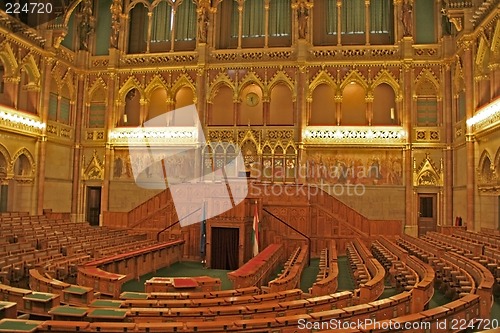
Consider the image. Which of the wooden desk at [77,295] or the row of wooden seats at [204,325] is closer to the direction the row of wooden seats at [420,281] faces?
the wooden desk

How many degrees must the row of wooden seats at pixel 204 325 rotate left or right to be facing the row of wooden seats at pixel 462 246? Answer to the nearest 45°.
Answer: approximately 45° to its right

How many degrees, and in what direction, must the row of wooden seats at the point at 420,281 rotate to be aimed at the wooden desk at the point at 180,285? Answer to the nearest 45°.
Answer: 0° — it already faces it

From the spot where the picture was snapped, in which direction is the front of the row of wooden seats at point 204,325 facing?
facing away from the viewer

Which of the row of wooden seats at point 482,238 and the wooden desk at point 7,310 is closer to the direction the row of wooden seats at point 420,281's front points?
the wooden desk

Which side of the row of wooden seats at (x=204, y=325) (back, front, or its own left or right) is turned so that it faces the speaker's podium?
front

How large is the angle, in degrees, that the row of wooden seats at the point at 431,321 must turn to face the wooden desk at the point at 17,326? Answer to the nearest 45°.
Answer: approximately 45° to its left

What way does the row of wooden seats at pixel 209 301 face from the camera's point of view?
away from the camera

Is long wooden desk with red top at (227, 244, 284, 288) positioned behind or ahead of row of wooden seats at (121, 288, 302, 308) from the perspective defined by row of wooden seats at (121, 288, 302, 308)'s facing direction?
ahead

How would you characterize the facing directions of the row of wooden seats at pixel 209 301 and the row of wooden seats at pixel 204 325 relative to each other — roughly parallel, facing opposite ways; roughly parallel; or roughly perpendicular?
roughly parallel

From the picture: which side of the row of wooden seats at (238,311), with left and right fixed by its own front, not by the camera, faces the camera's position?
back

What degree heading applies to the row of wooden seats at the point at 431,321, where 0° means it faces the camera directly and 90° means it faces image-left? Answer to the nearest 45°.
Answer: approximately 135°

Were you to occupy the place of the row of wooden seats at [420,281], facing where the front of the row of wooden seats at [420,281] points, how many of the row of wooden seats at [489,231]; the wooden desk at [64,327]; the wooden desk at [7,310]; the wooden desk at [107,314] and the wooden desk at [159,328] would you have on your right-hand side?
1

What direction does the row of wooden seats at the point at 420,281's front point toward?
to the viewer's left
